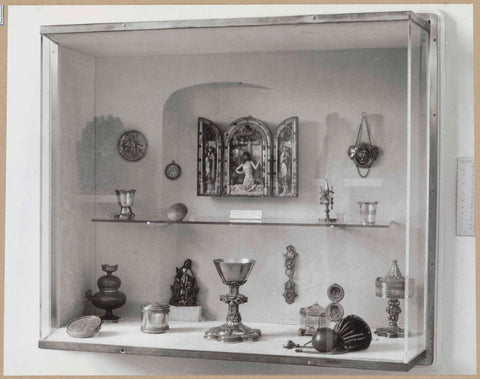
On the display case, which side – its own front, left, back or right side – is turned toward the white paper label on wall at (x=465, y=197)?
left

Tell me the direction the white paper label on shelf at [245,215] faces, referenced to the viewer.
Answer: facing the viewer

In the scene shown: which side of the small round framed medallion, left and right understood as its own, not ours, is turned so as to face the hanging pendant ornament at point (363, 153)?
left

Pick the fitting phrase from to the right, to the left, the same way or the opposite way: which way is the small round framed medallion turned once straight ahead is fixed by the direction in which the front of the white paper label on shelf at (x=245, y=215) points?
the same way

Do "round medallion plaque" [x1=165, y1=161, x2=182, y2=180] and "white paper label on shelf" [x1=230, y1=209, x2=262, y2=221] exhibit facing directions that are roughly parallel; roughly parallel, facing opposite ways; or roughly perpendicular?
roughly parallel

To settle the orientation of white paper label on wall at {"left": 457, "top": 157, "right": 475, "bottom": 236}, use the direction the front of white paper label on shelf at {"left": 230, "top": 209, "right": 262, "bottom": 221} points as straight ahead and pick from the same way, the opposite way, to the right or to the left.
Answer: the same way

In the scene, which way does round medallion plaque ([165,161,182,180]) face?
toward the camera

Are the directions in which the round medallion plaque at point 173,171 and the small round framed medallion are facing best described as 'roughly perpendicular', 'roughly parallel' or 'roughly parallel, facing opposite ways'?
roughly parallel

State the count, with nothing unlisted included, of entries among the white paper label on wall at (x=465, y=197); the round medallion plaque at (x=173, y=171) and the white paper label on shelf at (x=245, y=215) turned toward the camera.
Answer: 3

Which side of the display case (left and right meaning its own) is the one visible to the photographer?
front
